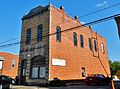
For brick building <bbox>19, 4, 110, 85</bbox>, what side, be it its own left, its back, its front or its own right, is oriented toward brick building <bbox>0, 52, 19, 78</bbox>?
right

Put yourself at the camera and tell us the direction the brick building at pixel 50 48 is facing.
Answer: facing the viewer and to the left of the viewer
